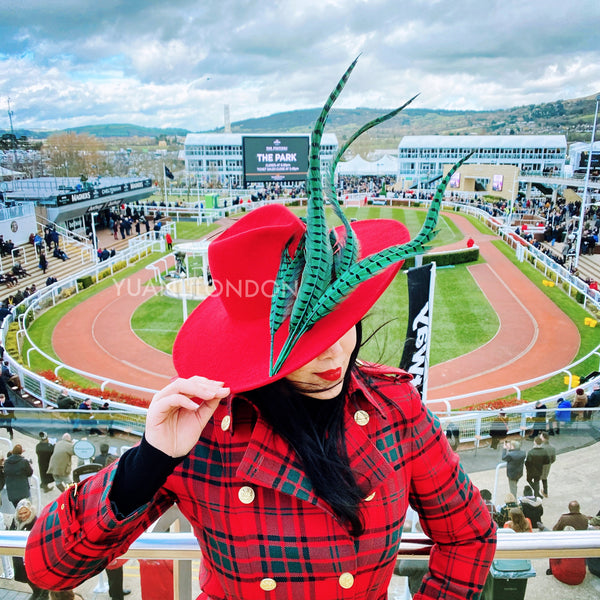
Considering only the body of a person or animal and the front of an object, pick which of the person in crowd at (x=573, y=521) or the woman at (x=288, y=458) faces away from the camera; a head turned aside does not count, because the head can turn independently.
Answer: the person in crowd

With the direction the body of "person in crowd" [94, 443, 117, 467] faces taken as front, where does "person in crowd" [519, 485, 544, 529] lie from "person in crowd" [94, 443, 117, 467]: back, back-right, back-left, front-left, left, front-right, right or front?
back-right

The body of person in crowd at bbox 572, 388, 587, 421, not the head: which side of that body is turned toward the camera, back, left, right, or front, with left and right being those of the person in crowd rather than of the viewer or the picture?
back

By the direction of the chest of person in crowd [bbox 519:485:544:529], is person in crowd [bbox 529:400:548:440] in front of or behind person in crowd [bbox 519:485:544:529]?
in front

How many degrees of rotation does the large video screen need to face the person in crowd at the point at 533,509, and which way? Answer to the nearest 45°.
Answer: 0° — it already faces them

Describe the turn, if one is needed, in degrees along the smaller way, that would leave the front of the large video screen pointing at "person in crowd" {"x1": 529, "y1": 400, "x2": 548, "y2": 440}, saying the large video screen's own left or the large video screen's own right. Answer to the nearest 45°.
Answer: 0° — it already faces them

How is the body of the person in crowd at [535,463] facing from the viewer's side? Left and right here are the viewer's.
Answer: facing away from the viewer

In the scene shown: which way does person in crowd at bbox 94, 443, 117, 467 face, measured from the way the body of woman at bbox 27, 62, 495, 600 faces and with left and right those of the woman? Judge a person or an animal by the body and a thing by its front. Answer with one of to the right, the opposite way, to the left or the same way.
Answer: the opposite way

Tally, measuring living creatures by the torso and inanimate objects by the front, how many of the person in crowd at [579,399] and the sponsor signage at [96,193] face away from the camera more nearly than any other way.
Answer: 1

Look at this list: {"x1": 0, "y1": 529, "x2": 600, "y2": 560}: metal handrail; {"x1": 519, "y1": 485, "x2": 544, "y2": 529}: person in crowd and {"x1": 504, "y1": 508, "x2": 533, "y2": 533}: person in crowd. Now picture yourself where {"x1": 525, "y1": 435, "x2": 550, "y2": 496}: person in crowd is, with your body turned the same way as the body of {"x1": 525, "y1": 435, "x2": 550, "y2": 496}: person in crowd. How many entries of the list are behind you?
3

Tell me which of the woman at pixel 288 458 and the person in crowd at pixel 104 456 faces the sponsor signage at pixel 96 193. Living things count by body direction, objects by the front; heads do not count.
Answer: the person in crowd

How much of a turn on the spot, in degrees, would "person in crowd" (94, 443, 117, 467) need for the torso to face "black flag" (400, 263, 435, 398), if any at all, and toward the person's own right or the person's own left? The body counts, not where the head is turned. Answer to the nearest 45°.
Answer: approximately 90° to the person's own right

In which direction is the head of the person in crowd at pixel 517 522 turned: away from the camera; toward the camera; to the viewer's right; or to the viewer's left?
away from the camera
